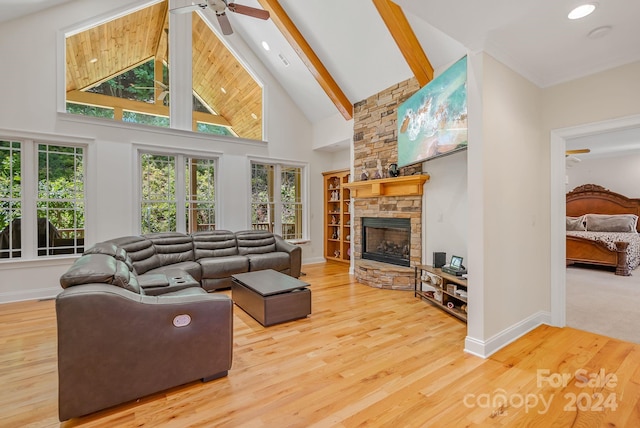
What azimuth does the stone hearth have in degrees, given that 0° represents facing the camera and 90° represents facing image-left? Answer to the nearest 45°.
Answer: approximately 45°

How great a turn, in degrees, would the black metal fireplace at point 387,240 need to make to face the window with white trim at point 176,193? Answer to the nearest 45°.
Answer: approximately 45° to its right

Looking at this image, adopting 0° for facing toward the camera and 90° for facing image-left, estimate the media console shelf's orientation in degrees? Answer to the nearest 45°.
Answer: approximately 45°
